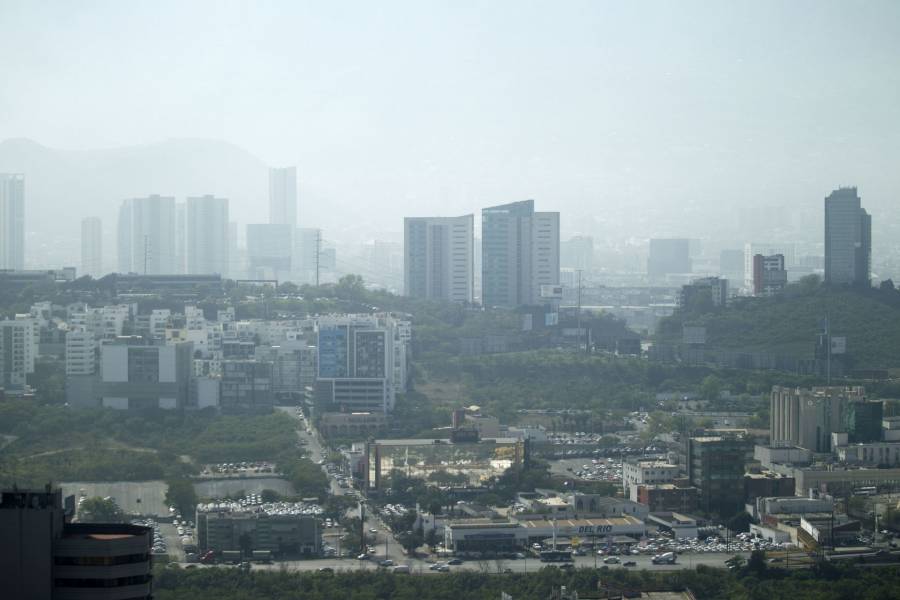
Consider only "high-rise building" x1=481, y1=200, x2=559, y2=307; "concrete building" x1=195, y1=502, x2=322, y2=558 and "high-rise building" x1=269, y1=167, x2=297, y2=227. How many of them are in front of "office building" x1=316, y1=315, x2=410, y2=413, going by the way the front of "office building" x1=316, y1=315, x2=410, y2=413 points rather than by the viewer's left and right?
1

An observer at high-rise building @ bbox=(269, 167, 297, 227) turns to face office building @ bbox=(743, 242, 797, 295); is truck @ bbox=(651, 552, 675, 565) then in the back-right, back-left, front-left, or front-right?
front-right

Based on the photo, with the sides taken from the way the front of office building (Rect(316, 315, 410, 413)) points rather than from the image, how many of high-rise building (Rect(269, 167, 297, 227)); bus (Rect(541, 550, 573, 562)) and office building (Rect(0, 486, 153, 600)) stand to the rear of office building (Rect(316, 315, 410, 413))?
1

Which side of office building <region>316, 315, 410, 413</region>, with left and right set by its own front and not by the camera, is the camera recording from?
front

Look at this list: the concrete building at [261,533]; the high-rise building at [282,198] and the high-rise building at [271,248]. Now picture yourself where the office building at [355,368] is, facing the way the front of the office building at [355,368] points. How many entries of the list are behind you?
2

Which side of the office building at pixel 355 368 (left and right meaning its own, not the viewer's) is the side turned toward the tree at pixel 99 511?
front

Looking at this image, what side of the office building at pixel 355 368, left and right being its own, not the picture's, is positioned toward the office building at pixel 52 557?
front

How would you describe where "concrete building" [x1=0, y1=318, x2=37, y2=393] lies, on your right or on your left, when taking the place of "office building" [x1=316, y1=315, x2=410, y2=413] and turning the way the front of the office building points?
on your right

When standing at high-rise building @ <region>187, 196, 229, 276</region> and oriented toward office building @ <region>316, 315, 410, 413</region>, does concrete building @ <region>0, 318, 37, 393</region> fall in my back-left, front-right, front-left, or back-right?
front-right

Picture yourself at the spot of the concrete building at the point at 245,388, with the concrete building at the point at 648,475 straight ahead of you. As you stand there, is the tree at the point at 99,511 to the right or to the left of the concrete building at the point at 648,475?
right

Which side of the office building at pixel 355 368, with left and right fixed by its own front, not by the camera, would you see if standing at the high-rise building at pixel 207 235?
back

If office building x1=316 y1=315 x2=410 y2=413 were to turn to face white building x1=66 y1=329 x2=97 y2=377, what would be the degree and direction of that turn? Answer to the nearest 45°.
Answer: approximately 90° to its right

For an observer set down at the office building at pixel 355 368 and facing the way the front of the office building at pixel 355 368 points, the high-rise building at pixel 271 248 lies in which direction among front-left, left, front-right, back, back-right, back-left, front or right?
back

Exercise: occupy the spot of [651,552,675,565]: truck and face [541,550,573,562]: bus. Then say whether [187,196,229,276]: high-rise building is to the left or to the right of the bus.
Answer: right

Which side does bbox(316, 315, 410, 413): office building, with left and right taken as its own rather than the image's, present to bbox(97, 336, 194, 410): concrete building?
right
